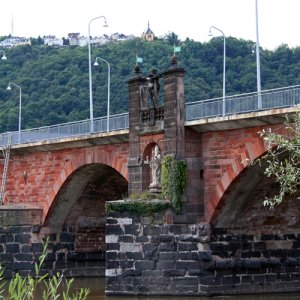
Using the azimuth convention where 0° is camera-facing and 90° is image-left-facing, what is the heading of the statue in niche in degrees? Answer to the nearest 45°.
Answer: approximately 45°

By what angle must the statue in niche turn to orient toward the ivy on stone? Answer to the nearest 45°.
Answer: approximately 90° to its left
